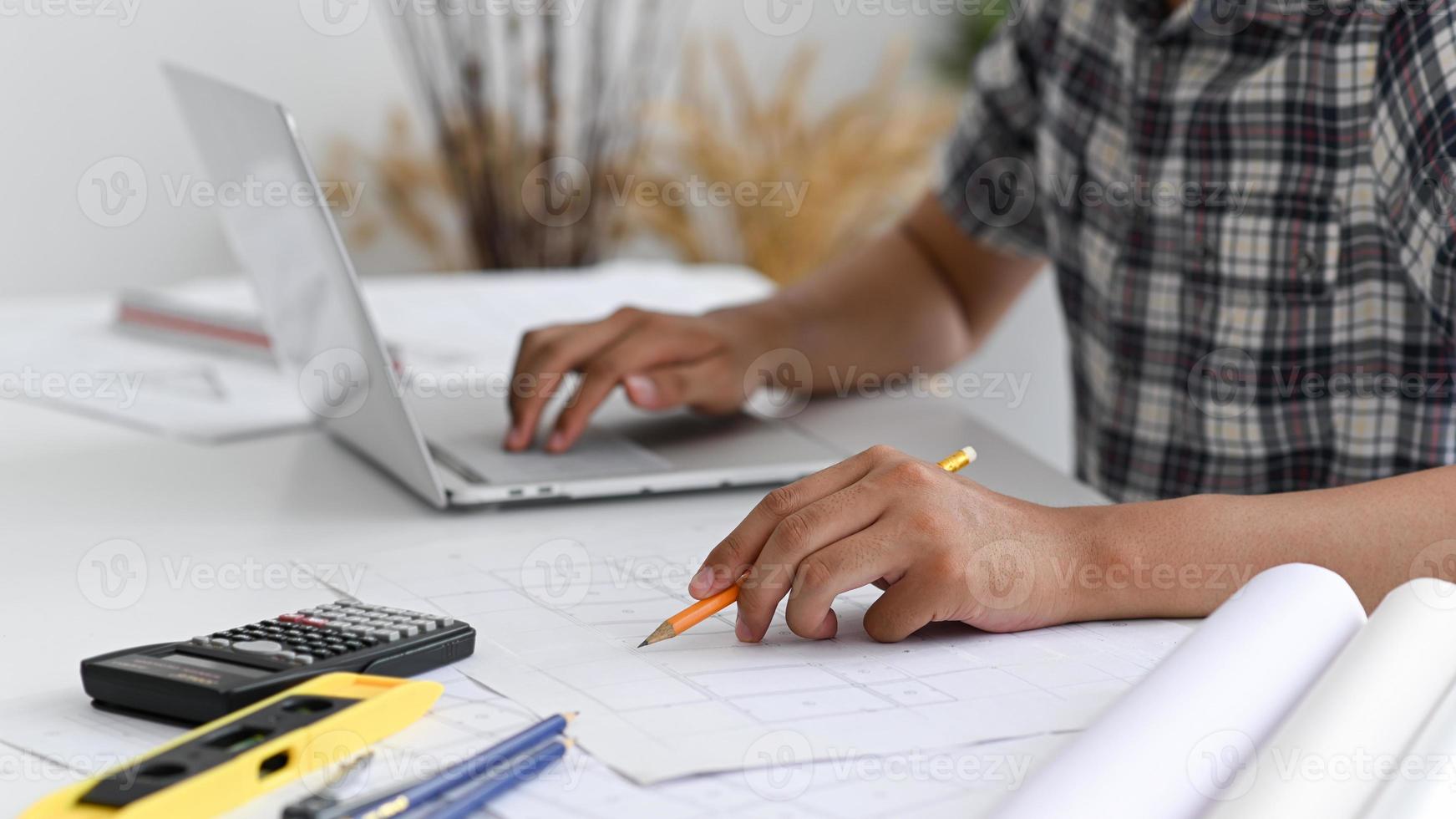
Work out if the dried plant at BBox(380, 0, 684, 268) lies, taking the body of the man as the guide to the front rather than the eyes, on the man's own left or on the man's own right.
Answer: on the man's own right

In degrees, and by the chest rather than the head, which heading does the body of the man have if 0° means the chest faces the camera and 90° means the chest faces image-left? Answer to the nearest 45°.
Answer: approximately 45°

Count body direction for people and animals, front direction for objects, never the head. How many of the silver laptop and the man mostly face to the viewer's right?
1

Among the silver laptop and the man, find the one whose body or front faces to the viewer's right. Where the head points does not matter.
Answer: the silver laptop

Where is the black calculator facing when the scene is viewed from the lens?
facing away from the viewer and to the right of the viewer

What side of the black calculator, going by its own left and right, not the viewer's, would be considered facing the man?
front

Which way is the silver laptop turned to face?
to the viewer's right

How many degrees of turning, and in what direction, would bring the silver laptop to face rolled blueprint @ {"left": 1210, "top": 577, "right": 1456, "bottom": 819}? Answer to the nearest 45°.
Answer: approximately 45° to its right
